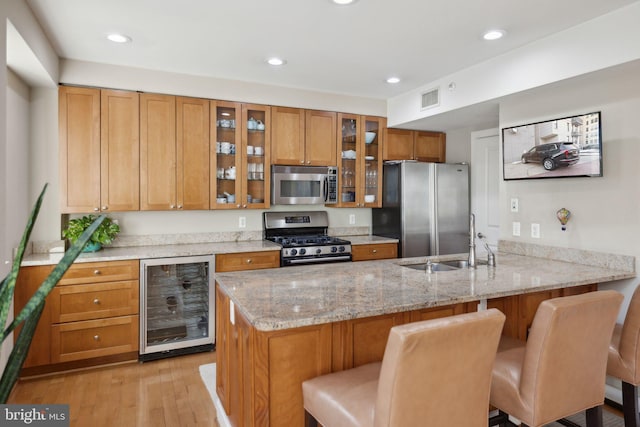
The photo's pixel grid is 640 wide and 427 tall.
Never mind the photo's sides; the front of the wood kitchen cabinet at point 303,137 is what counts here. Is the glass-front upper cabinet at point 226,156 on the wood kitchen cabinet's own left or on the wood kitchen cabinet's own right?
on the wood kitchen cabinet's own right

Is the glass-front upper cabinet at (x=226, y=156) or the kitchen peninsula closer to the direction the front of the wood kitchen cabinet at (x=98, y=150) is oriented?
the kitchen peninsula

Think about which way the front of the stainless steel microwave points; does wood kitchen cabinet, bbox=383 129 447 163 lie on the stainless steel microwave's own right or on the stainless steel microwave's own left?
on the stainless steel microwave's own left

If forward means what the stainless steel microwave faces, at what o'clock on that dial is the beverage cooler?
The beverage cooler is roughly at 2 o'clock from the stainless steel microwave.

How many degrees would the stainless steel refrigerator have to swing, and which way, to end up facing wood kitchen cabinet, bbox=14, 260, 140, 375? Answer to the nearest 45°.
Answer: approximately 90° to its right

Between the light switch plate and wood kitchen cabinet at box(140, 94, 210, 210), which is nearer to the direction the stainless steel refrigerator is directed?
the light switch plate

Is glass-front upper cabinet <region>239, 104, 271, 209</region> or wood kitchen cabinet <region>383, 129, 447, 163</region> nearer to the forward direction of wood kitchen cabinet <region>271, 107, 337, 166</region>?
the glass-front upper cabinet

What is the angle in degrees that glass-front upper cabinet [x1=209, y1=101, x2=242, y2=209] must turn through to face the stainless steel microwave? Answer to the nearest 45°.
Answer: approximately 90° to its left

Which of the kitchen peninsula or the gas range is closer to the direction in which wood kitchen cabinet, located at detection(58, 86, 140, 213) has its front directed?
the kitchen peninsula

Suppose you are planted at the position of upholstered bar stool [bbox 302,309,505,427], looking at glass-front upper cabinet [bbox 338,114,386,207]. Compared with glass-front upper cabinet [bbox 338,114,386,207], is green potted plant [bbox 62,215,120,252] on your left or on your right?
left

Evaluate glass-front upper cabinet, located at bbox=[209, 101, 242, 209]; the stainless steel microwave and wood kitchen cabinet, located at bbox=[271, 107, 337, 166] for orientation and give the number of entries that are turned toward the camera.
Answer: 3

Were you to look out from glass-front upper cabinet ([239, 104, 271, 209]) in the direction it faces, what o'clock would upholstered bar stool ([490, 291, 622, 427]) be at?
The upholstered bar stool is roughly at 11 o'clock from the glass-front upper cabinet.
